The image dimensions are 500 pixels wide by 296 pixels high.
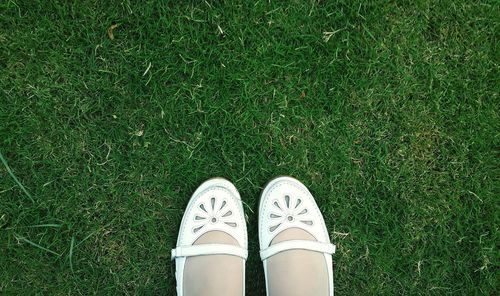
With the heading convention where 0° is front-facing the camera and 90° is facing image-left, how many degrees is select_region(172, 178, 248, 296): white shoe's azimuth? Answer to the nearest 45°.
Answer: approximately 180°
